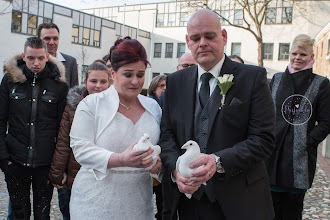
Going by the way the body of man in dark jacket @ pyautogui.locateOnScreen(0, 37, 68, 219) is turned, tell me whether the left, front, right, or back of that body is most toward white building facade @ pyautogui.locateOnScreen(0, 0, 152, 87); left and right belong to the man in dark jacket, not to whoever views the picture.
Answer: back

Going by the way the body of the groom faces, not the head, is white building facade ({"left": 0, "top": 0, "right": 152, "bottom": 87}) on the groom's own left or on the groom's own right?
on the groom's own right

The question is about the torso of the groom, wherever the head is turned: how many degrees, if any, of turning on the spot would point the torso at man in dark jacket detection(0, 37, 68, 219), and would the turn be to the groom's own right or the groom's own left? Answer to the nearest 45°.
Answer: approximately 90° to the groom's own right

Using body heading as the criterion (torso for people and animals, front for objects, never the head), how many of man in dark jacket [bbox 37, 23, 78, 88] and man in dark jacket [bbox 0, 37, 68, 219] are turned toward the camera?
2

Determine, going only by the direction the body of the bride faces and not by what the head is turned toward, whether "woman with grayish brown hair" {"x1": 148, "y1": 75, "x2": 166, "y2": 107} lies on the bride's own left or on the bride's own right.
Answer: on the bride's own left

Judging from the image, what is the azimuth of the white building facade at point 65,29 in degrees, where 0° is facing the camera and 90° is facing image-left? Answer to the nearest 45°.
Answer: approximately 315°

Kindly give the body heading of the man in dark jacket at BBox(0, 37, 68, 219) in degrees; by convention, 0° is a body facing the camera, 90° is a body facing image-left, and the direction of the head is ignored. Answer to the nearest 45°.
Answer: approximately 0°
